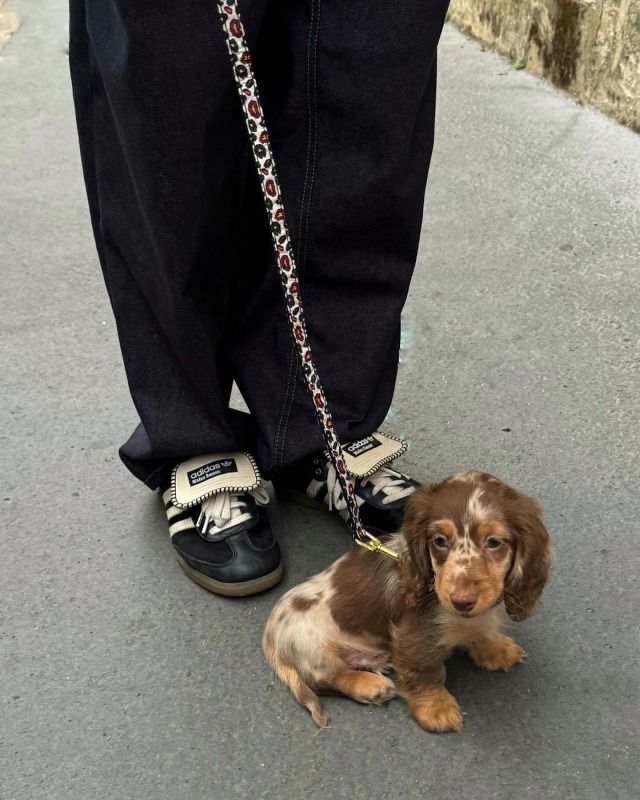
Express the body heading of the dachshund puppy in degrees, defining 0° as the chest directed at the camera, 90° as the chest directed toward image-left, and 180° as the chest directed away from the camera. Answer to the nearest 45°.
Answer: approximately 315°
